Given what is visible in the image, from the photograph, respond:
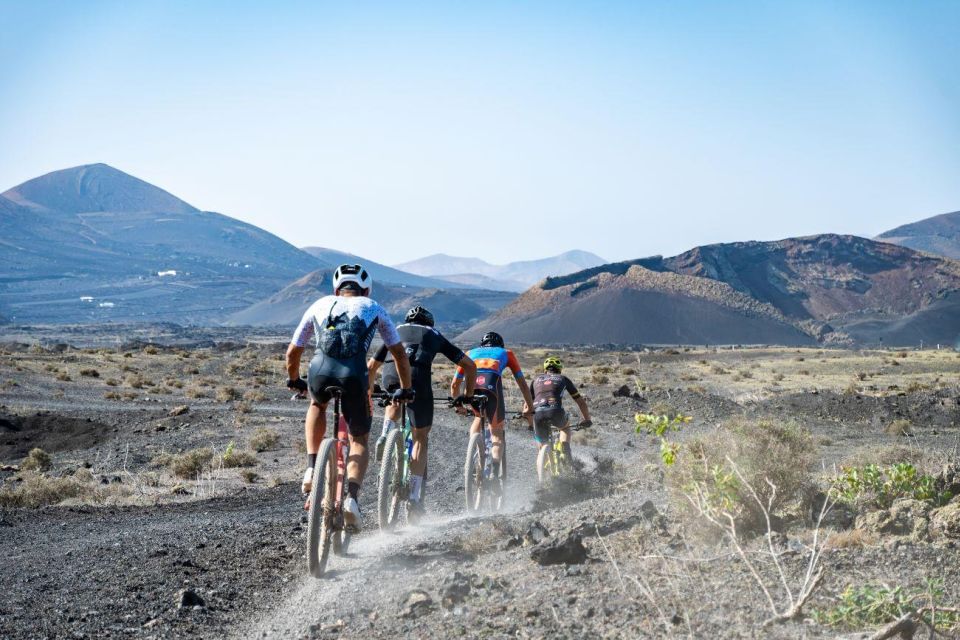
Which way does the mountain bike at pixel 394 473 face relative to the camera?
away from the camera

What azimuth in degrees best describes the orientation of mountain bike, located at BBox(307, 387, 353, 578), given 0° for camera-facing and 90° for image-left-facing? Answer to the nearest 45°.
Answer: approximately 180°

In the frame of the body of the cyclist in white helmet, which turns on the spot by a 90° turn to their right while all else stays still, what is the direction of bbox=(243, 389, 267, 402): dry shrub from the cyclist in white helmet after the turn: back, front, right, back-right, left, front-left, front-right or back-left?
left

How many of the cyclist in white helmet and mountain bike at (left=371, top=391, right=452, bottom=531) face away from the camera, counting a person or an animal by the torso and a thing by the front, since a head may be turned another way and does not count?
2

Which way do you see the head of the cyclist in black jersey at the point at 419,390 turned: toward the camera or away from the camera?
away from the camera

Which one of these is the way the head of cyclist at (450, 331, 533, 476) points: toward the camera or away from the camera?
away from the camera

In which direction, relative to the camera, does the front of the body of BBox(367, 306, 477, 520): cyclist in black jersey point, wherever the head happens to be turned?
away from the camera

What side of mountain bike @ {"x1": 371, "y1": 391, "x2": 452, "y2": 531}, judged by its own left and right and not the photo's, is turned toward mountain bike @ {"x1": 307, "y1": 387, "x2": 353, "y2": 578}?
back

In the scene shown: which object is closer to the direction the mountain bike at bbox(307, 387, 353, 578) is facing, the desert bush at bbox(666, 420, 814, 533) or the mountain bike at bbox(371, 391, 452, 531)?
the mountain bike

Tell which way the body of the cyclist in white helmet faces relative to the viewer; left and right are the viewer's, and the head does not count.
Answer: facing away from the viewer

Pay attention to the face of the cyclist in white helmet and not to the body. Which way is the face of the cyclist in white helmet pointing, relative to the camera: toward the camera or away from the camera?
away from the camera

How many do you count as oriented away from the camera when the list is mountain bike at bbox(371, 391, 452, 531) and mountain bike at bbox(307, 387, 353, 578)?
2
